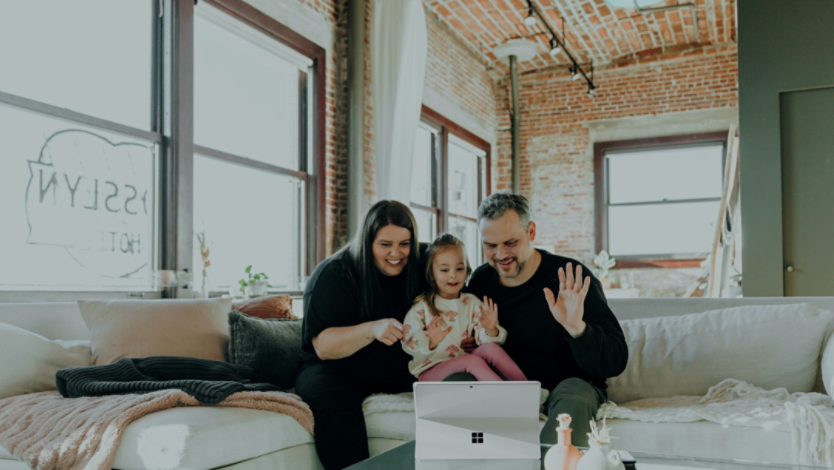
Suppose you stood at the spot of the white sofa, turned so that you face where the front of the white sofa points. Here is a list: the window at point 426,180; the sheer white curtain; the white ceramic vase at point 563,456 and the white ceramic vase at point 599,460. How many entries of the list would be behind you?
2

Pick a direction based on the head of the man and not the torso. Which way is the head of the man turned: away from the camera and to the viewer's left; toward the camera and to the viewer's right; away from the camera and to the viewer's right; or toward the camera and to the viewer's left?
toward the camera and to the viewer's left

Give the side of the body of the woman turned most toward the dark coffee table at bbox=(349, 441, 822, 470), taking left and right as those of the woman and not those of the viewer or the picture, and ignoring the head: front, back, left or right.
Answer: front

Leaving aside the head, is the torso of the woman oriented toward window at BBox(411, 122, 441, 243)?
no

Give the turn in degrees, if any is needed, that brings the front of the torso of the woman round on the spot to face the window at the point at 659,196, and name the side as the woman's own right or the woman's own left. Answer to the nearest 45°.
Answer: approximately 90° to the woman's own left

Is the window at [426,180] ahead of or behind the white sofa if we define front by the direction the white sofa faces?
behind

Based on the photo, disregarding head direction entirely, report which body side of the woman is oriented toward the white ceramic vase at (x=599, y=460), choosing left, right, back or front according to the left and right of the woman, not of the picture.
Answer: front

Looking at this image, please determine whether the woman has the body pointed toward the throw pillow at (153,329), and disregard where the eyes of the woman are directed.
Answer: no

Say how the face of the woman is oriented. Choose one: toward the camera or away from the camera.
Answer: toward the camera

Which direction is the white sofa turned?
toward the camera

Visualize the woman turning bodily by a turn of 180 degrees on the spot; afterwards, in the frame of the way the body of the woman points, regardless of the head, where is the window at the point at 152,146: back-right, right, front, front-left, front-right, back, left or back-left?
front

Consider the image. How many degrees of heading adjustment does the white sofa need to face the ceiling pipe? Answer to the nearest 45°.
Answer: approximately 180°

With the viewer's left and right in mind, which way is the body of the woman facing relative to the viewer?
facing the viewer and to the right of the viewer

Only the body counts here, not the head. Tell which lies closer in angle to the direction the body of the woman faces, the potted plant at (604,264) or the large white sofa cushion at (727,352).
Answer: the large white sofa cushion

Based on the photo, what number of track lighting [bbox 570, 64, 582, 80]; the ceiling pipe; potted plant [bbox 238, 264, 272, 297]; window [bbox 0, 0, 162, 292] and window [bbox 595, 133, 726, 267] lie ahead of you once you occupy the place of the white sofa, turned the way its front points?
0
